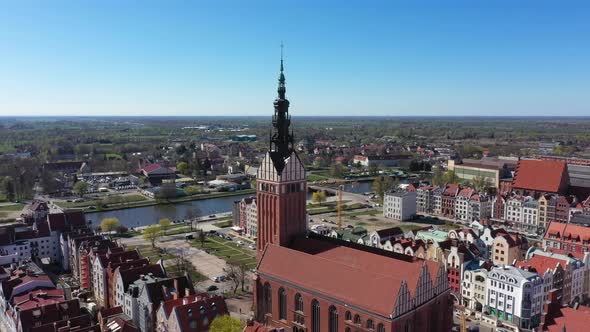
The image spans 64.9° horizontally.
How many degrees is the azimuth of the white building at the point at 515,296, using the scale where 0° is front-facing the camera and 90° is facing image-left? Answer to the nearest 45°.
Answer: approximately 45°

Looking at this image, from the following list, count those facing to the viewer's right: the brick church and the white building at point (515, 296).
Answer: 0

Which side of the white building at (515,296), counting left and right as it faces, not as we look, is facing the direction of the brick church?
front

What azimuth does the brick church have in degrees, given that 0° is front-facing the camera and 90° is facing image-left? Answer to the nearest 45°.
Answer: approximately 135°

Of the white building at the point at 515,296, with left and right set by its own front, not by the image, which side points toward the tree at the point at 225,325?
front

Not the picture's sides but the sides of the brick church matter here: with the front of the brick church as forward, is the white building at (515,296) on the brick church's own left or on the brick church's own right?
on the brick church's own right
